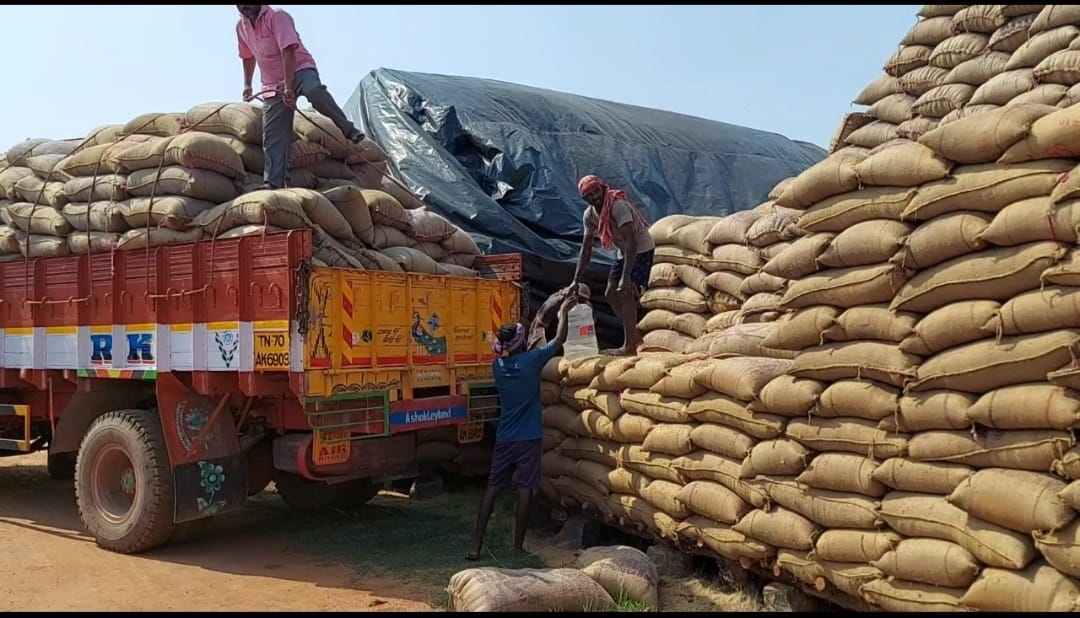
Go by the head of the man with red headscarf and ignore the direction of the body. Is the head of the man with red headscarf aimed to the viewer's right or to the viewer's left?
to the viewer's left

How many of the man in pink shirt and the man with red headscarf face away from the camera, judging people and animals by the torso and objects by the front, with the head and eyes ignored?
0

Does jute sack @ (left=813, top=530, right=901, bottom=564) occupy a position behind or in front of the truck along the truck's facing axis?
behind

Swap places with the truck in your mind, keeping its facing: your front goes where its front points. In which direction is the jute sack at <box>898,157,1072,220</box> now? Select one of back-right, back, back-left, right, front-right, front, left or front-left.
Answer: back

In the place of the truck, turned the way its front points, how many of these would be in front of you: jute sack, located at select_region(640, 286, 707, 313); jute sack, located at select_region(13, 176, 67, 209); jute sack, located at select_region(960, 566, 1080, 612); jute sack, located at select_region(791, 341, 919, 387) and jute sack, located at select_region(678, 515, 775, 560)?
1

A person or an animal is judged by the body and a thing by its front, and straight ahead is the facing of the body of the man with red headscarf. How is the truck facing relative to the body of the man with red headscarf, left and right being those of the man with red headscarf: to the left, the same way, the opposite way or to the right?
to the right

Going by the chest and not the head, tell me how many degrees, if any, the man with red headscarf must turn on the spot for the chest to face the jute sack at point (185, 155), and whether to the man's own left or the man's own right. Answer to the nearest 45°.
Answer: approximately 45° to the man's own right

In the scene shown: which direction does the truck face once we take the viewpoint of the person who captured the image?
facing away from the viewer and to the left of the viewer

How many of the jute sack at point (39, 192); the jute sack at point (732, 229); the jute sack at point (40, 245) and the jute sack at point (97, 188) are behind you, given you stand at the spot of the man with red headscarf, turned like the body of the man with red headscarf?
1

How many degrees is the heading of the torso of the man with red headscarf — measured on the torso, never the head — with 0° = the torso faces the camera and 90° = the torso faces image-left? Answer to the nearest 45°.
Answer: approximately 45°

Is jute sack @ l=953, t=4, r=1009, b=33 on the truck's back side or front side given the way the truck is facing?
on the back side
